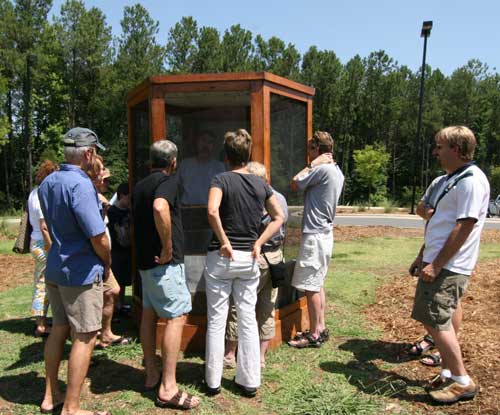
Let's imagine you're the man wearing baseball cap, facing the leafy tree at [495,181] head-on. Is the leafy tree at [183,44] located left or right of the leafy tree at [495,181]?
left

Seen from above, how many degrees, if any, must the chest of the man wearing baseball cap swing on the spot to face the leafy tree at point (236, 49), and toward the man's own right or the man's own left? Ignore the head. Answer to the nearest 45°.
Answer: approximately 45° to the man's own left

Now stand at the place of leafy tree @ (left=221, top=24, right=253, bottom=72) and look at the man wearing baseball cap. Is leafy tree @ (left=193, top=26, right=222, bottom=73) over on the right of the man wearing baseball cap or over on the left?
right

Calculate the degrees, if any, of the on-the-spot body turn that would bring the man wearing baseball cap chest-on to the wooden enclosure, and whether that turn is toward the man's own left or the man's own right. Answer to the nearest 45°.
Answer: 0° — they already face it

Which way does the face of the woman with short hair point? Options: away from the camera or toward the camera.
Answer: away from the camera

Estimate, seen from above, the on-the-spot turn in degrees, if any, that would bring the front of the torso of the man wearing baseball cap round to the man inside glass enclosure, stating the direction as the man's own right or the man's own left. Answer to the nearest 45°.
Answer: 0° — they already face them

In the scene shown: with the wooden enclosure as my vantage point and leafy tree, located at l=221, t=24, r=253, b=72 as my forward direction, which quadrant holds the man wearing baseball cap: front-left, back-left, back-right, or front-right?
back-left

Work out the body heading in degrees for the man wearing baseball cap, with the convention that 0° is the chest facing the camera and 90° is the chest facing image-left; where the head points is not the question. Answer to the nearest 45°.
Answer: approximately 225°

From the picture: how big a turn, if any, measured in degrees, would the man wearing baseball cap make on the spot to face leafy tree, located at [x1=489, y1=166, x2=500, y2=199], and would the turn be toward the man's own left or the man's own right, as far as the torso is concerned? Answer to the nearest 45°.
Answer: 0° — they already face it

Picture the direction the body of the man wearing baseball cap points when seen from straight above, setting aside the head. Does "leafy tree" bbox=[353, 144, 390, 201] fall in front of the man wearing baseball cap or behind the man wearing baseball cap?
in front

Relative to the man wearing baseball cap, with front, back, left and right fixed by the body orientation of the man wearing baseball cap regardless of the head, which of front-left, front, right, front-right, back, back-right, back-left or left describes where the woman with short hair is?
front-right
